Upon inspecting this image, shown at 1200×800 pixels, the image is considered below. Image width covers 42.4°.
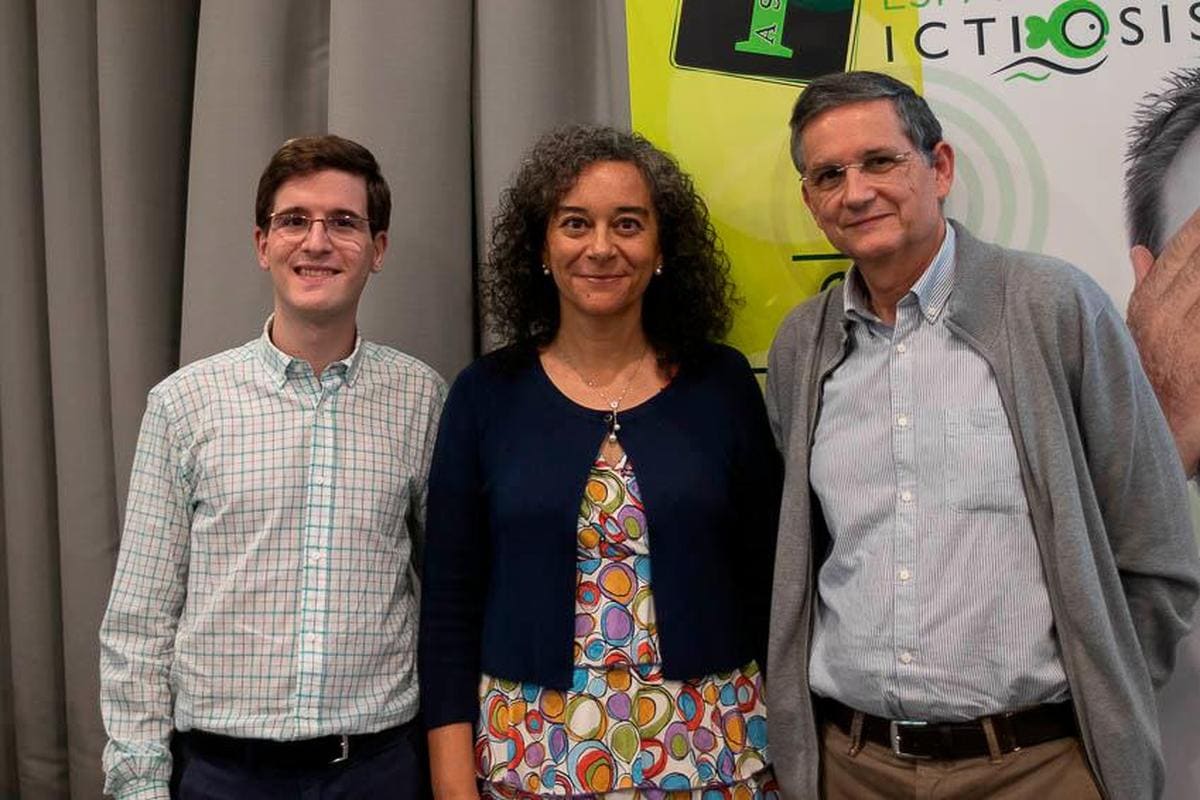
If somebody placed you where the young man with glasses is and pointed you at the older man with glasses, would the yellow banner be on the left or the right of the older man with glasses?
left

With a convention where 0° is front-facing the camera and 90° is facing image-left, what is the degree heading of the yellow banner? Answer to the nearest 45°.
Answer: approximately 0°

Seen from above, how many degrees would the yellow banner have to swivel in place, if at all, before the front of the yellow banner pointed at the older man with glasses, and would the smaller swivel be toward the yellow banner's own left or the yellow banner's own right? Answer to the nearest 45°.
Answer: approximately 45° to the yellow banner's own left

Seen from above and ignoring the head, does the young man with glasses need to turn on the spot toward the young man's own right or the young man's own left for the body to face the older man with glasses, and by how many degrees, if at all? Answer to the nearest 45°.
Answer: approximately 45° to the young man's own left

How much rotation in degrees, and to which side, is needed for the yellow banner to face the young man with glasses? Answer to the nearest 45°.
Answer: approximately 45° to its right

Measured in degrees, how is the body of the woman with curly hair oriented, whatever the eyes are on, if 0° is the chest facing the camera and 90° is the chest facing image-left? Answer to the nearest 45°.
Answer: approximately 0°
